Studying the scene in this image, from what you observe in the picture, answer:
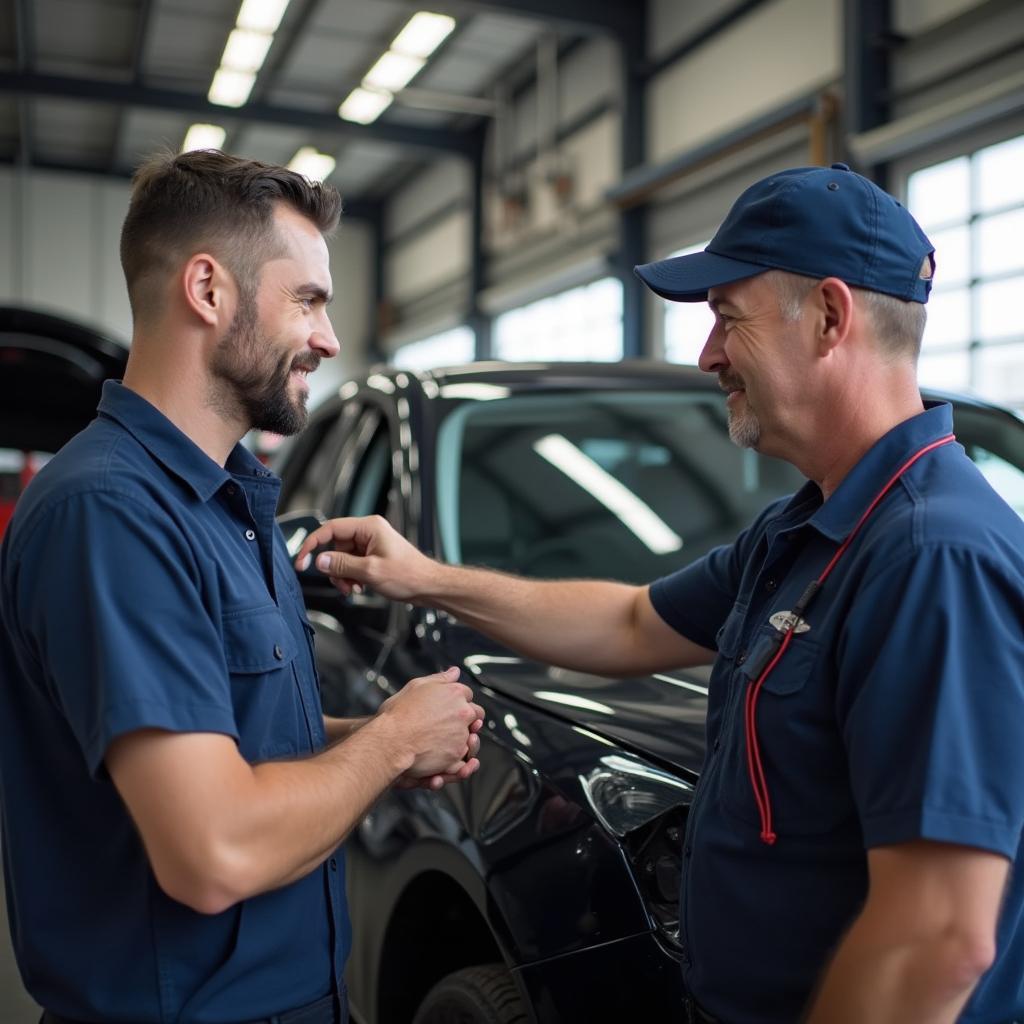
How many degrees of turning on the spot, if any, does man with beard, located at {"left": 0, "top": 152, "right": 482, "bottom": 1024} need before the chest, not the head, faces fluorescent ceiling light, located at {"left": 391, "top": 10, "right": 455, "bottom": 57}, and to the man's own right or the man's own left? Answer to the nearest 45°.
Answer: approximately 90° to the man's own left

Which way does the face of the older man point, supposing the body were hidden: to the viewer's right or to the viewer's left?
to the viewer's left

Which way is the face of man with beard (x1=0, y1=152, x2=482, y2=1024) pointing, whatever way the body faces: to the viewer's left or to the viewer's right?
to the viewer's right

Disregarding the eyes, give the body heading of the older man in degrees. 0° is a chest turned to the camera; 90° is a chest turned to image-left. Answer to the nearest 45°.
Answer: approximately 90°

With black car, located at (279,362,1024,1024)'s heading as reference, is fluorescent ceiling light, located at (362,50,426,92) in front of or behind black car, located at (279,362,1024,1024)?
behind

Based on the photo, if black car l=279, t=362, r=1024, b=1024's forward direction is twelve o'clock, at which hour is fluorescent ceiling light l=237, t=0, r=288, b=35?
The fluorescent ceiling light is roughly at 7 o'clock from the black car.

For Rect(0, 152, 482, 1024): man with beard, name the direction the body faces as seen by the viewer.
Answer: to the viewer's right

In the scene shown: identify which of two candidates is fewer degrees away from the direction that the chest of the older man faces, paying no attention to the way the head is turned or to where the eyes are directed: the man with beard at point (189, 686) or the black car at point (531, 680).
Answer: the man with beard

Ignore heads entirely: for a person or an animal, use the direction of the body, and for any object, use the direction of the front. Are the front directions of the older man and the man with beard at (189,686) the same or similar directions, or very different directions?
very different directions

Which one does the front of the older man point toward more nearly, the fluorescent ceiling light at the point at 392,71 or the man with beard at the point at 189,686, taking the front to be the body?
the man with beard

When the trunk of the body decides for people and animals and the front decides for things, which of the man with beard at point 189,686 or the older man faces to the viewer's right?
the man with beard
